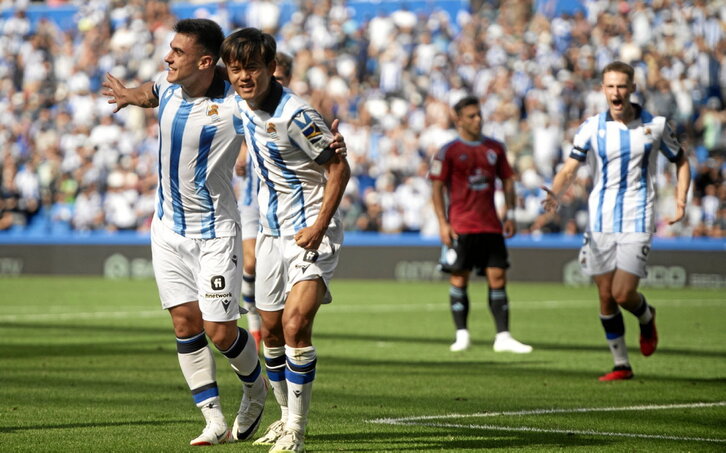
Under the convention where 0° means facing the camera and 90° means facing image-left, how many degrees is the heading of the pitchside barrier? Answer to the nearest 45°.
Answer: approximately 0°

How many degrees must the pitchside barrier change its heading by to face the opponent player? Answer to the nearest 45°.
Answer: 0° — it already faces them
